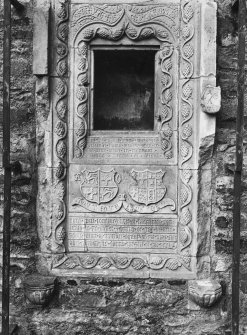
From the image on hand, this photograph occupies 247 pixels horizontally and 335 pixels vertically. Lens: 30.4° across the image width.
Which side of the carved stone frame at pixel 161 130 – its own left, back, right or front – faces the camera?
front
